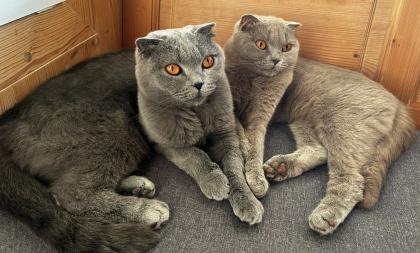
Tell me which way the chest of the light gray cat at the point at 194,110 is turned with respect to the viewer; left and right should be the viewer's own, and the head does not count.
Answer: facing the viewer and to the right of the viewer

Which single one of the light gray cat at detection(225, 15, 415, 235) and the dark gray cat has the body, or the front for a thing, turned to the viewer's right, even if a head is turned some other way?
the dark gray cat

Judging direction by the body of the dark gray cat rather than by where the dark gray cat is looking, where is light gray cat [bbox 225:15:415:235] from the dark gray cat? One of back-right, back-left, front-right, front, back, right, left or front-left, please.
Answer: front

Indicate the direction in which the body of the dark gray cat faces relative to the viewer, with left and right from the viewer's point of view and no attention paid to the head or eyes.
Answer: facing to the right of the viewer

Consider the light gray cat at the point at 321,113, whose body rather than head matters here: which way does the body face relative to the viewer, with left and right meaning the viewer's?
facing to the left of the viewer
